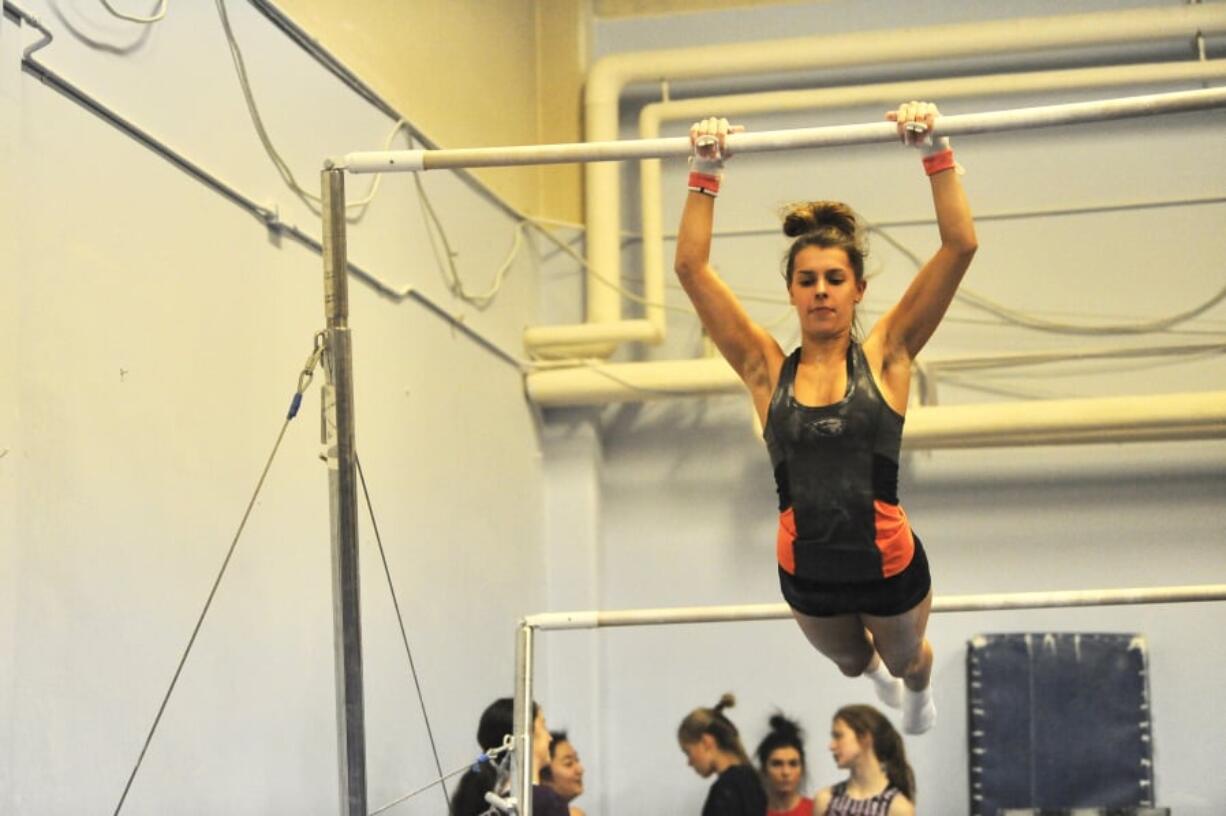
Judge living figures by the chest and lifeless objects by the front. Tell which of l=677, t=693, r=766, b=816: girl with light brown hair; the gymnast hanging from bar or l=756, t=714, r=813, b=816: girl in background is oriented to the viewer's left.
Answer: the girl with light brown hair

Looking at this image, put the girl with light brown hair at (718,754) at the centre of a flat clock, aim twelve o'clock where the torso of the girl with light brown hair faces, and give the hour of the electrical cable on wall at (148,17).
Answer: The electrical cable on wall is roughly at 10 o'clock from the girl with light brown hair.

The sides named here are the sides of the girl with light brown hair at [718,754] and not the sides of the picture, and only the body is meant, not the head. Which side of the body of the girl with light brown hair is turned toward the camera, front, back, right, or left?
left

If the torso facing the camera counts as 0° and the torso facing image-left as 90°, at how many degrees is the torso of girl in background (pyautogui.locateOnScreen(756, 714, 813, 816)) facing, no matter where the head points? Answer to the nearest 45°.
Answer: approximately 0°

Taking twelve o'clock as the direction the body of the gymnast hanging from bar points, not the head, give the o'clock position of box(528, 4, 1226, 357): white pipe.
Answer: The white pipe is roughly at 6 o'clock from the gymnast hanging from bar.

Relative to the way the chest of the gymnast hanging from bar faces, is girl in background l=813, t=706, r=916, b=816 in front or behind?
behind

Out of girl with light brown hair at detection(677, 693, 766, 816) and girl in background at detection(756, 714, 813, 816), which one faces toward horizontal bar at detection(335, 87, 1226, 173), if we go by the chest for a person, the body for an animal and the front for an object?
the girl in background

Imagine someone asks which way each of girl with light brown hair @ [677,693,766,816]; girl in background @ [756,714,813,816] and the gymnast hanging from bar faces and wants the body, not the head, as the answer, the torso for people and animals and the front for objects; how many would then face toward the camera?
2

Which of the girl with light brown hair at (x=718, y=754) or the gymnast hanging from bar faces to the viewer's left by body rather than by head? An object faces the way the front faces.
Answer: the girl with light brown hair
